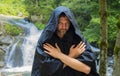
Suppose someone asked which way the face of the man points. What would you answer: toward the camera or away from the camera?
toward the camera

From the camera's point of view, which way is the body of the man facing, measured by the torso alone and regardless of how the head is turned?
toward the camera

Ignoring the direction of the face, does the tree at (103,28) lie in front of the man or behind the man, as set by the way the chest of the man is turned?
behind
